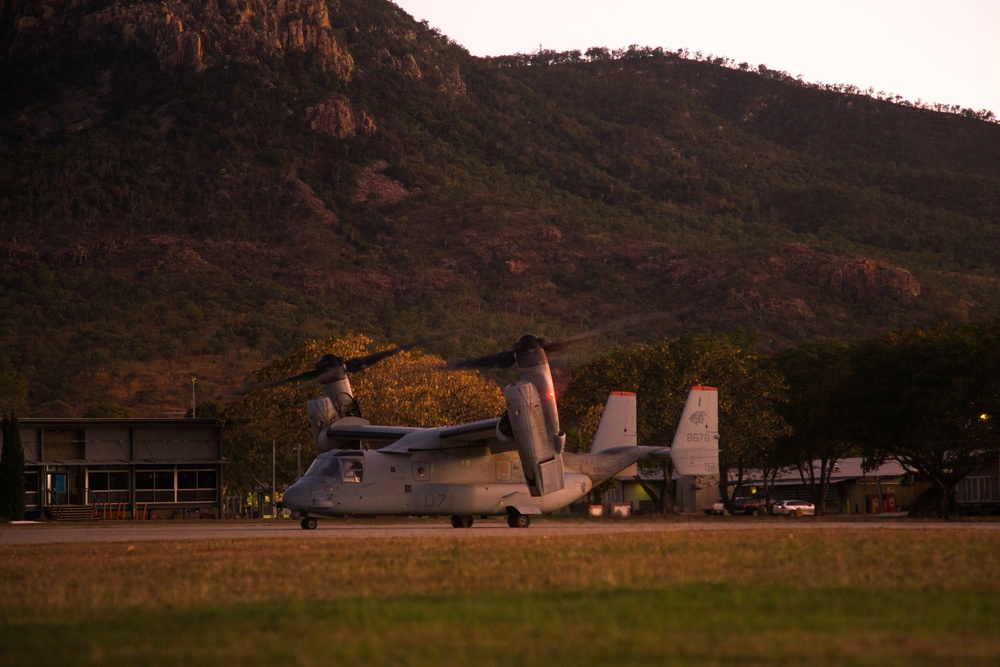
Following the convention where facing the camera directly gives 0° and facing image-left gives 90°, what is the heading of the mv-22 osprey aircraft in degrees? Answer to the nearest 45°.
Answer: approximately 45°
